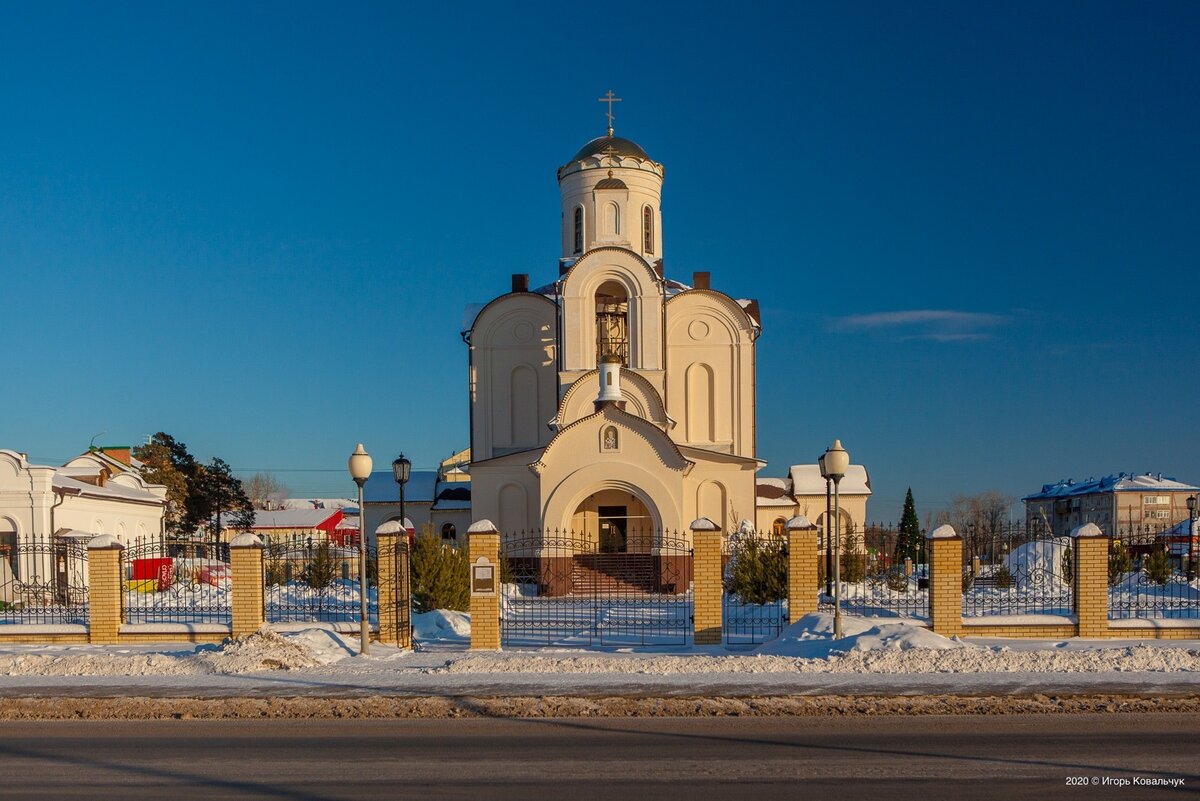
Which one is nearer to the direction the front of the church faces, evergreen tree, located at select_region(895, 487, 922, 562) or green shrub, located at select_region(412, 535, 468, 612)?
the green shrub

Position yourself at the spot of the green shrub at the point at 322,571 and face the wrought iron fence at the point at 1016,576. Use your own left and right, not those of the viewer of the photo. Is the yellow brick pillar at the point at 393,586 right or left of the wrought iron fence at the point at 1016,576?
right

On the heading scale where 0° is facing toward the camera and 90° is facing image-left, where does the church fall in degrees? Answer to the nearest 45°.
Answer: approximately 0°

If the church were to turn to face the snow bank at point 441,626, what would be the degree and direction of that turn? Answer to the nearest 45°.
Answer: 0° — it already faces it
